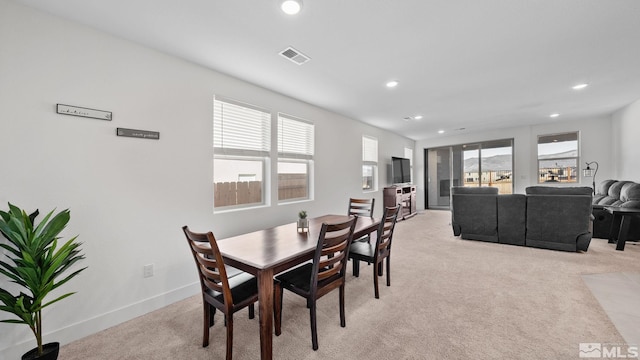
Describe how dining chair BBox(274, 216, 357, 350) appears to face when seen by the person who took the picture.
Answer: facing away from the viewer and to the left of the viewer

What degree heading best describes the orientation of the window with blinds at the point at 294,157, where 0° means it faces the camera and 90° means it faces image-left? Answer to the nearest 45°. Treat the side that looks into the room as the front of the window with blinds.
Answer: approximately 315°

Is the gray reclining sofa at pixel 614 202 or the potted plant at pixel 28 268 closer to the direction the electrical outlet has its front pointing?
the gray reclining sofa

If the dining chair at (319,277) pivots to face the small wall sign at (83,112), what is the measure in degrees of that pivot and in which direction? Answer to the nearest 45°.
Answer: approximately 45° to its left

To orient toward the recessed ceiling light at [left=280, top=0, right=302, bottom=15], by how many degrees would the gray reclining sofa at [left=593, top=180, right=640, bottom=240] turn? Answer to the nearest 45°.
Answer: approximately 45° to its left

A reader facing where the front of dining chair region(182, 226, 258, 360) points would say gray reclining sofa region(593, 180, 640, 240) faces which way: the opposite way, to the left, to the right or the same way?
to the left

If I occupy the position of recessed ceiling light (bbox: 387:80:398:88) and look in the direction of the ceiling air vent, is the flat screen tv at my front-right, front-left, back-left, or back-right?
back-right

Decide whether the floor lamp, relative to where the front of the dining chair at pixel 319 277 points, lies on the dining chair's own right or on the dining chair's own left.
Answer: on the dining chair's own right

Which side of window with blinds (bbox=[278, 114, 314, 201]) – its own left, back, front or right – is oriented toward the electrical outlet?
right
